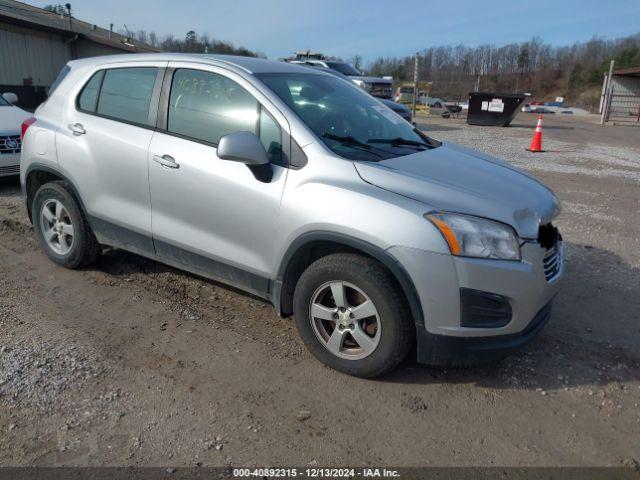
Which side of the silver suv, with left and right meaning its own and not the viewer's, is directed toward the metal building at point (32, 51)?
back

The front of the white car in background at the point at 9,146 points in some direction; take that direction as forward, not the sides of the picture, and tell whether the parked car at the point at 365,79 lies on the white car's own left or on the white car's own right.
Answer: on the white car's own left

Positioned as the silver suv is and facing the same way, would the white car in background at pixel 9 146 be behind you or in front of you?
behind

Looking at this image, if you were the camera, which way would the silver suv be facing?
facing the viewer and to the right of the viewer

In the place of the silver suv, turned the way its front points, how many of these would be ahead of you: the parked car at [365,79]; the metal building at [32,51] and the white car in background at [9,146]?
0

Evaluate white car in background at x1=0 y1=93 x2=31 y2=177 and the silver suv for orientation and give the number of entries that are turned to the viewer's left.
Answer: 0

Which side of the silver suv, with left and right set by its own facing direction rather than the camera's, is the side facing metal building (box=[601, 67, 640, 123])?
left
